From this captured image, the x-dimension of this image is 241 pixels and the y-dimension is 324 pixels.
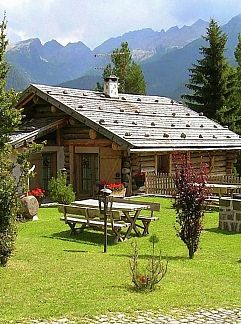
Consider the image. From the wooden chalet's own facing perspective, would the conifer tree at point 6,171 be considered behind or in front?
in front

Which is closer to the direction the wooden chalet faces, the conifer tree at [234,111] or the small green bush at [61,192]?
the small green bush

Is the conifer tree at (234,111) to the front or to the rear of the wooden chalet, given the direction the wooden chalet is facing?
to the rear

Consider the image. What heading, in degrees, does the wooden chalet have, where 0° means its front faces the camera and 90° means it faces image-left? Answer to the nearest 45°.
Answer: approximately 45°

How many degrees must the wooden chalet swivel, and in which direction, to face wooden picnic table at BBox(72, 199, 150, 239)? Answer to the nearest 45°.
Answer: approximately 45° to its left
